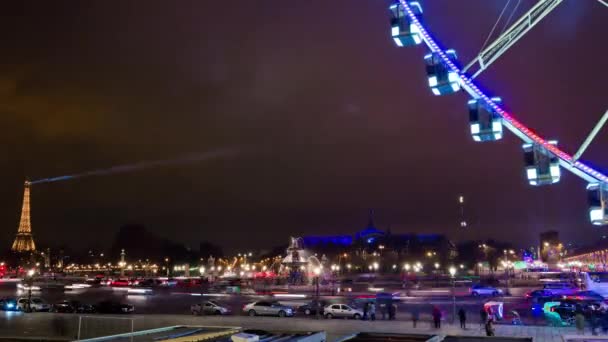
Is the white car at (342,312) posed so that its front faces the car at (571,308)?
yes

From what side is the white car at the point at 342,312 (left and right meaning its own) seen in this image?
right

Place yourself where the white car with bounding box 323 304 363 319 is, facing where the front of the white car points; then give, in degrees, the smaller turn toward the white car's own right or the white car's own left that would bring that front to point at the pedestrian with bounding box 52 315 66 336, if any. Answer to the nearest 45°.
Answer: approximately 135° to the white car's own right

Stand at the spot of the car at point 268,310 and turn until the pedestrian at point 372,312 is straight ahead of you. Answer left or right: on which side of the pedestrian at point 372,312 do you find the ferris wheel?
right

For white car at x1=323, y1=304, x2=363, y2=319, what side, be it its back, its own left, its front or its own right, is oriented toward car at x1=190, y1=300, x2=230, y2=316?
back
